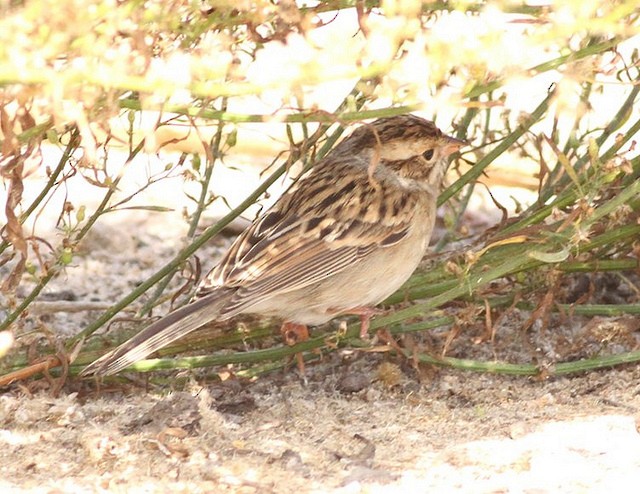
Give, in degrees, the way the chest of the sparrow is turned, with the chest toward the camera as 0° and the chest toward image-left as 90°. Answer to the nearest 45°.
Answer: approximately 270°
